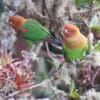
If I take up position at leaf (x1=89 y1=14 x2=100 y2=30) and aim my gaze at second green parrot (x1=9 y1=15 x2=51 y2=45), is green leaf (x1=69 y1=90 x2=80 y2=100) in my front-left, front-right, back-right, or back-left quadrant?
front-left

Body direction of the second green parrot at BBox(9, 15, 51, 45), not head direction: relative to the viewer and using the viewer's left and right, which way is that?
facing to the left of the viewer

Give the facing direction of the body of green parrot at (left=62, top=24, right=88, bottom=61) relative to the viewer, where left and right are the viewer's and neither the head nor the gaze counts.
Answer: facing the viewer and to the left of the viewer

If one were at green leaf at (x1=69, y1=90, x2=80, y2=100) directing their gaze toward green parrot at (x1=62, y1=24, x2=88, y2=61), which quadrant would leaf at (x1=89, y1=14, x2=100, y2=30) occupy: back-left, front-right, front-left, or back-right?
front-right

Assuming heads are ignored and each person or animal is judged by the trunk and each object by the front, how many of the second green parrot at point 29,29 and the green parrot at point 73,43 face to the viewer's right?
0
